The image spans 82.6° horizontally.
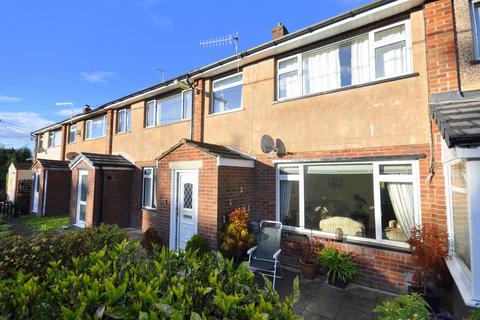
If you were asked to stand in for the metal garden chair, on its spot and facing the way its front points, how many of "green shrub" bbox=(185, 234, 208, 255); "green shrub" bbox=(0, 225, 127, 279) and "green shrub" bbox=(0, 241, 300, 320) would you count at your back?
0

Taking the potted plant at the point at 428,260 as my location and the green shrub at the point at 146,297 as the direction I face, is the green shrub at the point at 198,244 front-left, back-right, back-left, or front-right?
front-right

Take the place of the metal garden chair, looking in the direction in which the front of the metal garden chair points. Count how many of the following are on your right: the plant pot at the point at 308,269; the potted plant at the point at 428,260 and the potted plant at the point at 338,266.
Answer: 0

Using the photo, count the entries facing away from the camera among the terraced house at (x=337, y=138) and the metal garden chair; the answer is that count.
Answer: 0

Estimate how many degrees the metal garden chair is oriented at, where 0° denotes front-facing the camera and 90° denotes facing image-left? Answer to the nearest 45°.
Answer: approximately 45°

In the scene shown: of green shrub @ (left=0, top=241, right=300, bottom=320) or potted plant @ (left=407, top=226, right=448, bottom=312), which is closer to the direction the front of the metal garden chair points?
the green shrub

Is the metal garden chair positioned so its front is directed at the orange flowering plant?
no

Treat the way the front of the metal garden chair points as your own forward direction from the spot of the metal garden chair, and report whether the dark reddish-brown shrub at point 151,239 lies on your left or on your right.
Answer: on your right

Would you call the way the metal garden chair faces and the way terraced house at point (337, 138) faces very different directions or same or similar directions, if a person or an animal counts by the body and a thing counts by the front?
same or similar directions

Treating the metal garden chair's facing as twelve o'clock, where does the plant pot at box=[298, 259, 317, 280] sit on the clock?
The plant pot is roughly at 8 o'clock from the metal garden chair.

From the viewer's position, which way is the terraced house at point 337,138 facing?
facing the viewer and to the left of the viewer

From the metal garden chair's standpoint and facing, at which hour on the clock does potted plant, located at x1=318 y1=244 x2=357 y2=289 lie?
The potted plant is roughly at 8 o'clock from the metal garden chair.

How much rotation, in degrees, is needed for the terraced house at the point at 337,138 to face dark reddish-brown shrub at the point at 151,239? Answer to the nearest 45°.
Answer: approximately 45° to its right

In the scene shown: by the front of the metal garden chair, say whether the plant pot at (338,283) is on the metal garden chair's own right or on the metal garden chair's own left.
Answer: on the metal garden chair's own left
